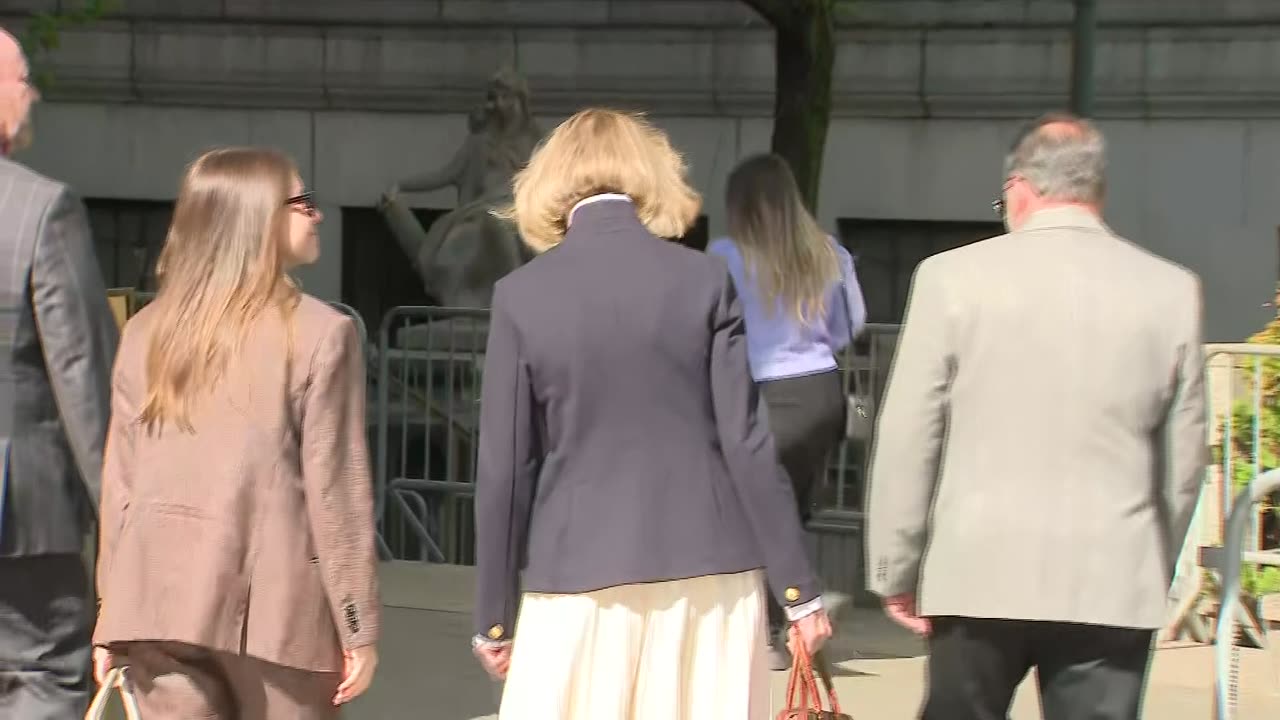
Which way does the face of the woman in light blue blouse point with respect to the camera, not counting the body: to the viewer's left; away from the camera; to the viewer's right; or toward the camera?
away from the camera

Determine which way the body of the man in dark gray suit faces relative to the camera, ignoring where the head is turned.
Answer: away from the camera

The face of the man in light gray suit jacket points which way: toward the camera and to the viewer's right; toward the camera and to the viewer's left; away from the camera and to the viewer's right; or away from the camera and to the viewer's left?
away from the camera and to the viewer's left

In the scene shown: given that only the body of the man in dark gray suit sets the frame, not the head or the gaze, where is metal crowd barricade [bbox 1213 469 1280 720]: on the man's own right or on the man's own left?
on the man's own right

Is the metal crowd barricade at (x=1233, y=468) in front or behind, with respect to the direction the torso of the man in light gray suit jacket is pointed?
in front

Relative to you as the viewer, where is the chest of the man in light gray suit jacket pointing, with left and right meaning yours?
facing away from the viewer

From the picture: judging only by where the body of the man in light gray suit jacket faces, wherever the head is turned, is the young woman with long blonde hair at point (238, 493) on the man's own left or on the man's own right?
on the man's own left

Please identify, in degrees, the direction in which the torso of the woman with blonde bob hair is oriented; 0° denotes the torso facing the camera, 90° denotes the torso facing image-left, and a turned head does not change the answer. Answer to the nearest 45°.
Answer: approximately 180°

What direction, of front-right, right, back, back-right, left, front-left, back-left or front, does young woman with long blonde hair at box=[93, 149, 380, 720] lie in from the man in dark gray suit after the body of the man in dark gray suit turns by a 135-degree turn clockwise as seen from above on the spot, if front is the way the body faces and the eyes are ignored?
front

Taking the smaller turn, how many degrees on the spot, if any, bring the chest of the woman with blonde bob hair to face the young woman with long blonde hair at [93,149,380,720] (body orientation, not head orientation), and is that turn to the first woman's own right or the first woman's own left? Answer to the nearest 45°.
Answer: approximately 90° to the first woman's own left

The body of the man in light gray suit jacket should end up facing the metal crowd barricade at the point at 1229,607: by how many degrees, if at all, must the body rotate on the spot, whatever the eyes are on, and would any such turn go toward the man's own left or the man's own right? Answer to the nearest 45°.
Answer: approximately 45° to the man's own right
